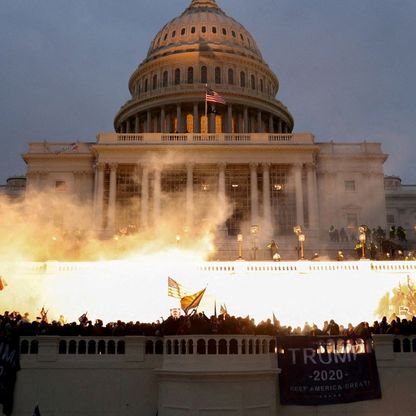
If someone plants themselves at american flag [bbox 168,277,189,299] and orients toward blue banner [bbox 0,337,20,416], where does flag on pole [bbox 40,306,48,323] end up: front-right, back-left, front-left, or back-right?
front-right

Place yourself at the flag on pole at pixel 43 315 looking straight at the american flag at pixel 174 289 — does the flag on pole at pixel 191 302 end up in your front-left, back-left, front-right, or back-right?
front-right

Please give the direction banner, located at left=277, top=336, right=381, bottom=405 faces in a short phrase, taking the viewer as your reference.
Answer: facing the viewer

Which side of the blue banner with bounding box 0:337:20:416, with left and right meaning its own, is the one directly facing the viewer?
front

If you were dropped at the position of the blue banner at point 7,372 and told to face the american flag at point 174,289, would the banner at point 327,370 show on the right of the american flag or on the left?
right

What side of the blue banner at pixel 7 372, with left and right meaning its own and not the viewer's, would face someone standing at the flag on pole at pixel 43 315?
back

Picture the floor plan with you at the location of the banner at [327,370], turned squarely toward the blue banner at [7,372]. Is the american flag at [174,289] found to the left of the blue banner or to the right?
right

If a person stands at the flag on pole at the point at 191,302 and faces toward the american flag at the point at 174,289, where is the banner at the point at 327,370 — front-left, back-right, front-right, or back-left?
back-right

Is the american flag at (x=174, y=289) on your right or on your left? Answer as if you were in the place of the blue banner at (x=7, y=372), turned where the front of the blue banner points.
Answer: on your left

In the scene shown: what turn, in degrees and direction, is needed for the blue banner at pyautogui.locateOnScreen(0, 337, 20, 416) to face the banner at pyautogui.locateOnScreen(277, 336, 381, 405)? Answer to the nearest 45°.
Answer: approximately 90° to its left

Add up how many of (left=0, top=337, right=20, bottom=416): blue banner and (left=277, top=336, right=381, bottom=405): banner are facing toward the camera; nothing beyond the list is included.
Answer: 2

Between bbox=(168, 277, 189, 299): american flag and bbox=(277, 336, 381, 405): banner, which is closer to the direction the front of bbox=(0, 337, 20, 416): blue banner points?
the banner

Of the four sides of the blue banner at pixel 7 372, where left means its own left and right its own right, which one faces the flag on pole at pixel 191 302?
left

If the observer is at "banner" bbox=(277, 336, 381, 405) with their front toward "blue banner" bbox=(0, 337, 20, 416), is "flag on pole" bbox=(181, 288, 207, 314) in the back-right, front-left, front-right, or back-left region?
front-right

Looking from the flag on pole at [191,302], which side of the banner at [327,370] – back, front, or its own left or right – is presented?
right

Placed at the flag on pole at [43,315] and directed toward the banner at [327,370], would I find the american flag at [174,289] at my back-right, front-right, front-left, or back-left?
front-left

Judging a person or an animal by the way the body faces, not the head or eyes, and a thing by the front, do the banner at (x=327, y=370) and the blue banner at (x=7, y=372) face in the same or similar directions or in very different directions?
same or similar directions
